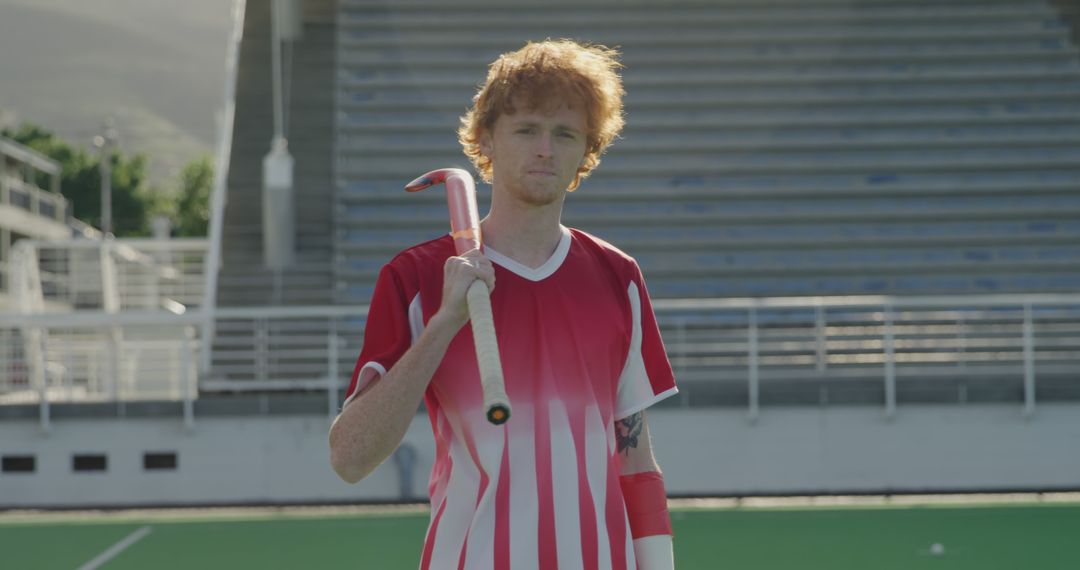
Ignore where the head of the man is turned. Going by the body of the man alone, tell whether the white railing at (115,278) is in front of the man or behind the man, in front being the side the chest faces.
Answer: behind

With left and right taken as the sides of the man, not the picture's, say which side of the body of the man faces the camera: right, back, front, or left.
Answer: front

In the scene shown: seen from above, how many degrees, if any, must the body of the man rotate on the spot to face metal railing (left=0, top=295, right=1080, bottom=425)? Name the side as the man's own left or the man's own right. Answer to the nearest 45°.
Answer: approximately 180°
